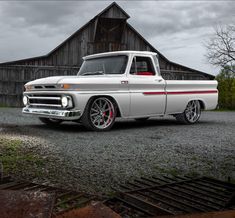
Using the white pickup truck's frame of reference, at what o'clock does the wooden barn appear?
The wooden barn is roughly at 4 o'clock from the white pickup truck.

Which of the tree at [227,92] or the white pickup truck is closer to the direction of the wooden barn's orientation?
the white pickup truck

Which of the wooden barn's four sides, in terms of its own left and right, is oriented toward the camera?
front

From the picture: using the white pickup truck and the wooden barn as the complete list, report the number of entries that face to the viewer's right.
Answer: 0

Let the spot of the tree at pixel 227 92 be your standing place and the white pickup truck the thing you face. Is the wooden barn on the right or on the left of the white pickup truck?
right

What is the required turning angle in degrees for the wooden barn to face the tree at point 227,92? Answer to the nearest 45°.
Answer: approximately 90° to its left

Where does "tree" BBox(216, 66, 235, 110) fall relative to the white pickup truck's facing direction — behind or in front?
behind

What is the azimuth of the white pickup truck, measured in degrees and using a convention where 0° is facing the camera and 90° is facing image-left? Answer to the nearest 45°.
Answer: approximately 45°

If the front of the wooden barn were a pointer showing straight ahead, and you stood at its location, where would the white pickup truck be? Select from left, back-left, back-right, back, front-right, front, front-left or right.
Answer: front
